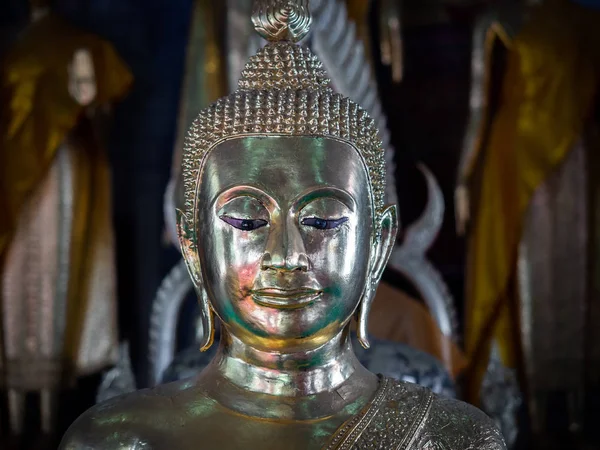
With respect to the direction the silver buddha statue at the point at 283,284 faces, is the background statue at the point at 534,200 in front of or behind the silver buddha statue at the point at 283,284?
behind

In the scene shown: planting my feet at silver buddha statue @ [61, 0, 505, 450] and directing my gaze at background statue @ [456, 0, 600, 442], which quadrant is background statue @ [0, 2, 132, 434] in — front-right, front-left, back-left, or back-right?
front-left

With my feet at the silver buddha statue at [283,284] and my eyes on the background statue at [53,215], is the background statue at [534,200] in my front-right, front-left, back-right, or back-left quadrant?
front-right

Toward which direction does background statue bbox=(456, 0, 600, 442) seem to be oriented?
toward the camera

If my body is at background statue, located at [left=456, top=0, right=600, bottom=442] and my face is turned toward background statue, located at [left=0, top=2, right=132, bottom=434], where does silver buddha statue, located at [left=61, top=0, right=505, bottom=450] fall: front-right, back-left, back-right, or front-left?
front-left

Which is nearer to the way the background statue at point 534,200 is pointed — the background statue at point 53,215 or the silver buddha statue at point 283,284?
the silver buddha statue

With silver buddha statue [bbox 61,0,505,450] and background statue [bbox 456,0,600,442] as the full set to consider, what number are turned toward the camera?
2

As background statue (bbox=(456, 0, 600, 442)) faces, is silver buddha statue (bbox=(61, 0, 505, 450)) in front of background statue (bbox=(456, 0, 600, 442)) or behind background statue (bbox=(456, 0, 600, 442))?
in front

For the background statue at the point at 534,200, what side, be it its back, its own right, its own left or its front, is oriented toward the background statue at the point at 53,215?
right

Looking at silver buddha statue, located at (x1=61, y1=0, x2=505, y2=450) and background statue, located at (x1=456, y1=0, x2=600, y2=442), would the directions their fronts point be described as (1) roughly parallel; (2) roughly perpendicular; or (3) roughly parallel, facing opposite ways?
roughly parallel
